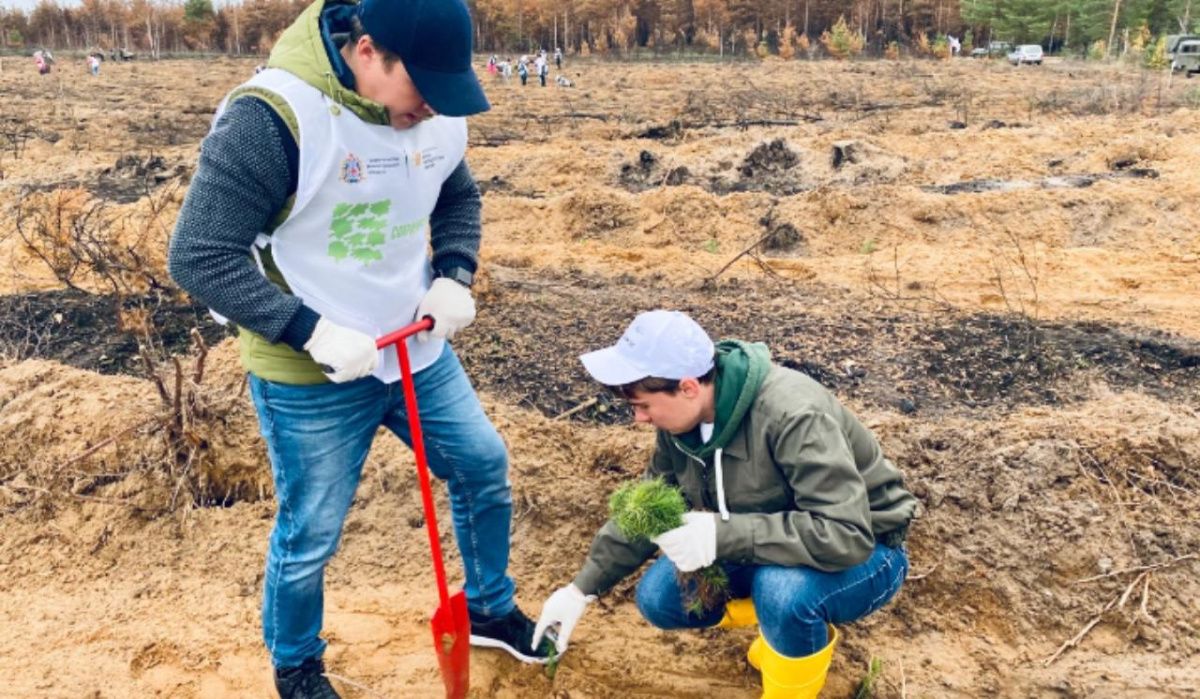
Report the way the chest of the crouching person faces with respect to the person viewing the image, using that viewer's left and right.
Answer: facing the viewer and to the left of the viewer

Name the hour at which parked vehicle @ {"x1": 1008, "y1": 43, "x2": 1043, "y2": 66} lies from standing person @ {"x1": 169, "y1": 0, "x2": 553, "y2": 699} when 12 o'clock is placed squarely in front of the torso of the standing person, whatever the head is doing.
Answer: The parked vehicle is roughly at 9 o'clock from the standing person.

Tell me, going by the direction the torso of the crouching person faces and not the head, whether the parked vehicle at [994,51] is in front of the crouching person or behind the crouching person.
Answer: behind

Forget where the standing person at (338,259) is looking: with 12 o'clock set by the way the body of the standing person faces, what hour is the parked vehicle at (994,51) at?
The parked vehicle is roughly at 9 o'clock from the standing person.

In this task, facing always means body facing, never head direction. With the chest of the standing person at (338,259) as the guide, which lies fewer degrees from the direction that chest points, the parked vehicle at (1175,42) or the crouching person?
the crouching person

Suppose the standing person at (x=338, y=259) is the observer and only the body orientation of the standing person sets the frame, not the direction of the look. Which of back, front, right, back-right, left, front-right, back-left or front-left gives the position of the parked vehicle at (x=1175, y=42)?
left

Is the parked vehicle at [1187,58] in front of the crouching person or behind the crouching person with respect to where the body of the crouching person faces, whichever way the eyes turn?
behind

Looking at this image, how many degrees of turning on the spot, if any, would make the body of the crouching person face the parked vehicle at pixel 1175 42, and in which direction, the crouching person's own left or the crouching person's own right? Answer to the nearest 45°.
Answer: approximately 180°

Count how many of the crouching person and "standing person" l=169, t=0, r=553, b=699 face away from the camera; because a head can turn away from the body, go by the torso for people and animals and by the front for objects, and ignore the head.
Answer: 0

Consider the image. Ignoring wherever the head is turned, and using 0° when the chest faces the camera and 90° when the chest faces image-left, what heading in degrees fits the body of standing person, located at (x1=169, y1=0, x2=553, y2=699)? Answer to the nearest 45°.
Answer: approximately 315°

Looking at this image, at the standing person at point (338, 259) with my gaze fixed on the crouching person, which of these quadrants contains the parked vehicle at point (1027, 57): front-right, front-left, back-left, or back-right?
front-left

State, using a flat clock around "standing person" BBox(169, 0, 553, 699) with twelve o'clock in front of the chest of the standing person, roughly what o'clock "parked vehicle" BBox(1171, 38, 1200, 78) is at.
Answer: The parked vehicle is roughly at 9 o'clock from the standing person.

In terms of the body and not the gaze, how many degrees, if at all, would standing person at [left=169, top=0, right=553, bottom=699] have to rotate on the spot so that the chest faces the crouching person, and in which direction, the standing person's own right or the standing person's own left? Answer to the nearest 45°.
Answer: approximately 45° to the standing person's own left

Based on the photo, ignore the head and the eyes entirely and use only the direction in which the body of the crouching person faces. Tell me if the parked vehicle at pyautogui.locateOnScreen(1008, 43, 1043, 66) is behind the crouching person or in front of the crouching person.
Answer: behind

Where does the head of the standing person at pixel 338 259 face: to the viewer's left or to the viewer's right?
to the viewer's right

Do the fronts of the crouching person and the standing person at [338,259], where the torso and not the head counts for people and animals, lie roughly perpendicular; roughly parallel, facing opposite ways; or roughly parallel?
roughly perpendicular
